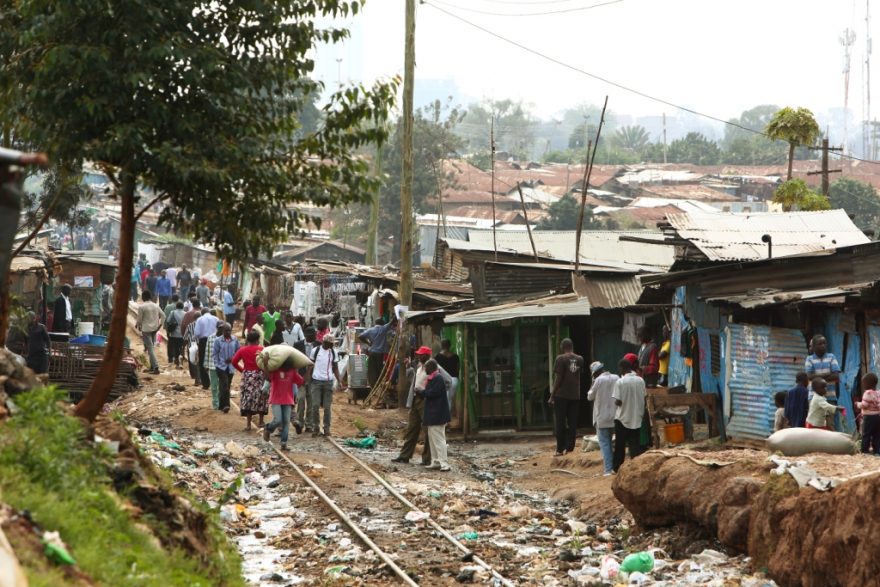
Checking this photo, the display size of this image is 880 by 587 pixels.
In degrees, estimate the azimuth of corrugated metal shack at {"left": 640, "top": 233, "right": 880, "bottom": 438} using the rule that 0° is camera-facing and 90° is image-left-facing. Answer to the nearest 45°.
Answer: approximately 45°

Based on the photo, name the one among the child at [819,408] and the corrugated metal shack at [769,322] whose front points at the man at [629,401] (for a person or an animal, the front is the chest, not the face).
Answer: the corrugated metal shack

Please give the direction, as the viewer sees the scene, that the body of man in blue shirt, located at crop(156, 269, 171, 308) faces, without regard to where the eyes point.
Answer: toward the camera

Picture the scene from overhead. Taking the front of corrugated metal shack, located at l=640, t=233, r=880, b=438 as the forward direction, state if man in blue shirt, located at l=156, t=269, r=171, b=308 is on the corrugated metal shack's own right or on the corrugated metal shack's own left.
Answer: on the corrugated metal shack's own right

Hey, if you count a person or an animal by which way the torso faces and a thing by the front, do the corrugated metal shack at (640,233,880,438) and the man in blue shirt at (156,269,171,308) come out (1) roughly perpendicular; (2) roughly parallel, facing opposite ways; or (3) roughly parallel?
roughly parallel
